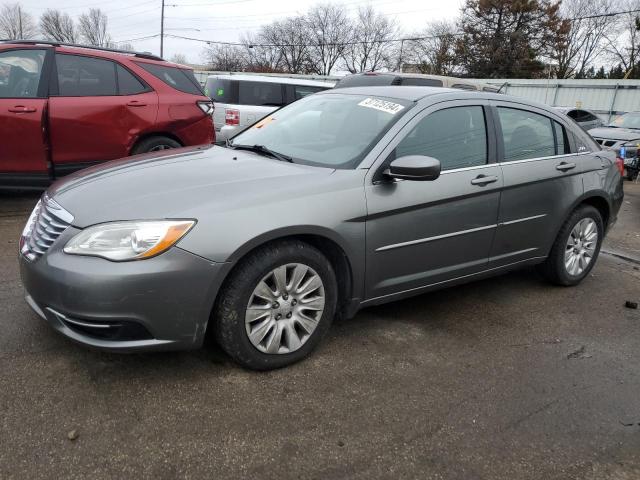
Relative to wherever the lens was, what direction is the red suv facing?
facing to the left of the viewer

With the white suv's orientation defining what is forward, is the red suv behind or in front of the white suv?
behind

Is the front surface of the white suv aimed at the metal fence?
yes

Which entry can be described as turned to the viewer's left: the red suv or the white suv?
the red suv

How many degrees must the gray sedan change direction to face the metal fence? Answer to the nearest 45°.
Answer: approximately 180°

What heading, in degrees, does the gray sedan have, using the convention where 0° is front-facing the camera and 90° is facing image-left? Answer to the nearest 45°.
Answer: approximately 45°

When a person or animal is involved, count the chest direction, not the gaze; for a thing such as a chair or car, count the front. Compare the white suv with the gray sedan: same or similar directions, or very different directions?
very different directions

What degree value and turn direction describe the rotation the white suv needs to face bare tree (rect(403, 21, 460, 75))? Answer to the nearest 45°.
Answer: approximately 45° to its left

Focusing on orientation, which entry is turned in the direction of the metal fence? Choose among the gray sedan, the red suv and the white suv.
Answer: the white suv

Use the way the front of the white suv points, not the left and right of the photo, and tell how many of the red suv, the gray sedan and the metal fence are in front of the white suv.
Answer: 1

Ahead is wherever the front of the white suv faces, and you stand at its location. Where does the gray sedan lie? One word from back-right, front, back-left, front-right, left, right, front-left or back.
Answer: back-right

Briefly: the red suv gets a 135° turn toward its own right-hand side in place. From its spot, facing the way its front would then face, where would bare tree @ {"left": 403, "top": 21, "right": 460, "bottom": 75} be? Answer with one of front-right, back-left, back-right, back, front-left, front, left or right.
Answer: front

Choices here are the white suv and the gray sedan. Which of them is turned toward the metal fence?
the white suv

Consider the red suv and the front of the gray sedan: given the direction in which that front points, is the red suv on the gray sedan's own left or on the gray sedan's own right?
on the gray sedan's own right

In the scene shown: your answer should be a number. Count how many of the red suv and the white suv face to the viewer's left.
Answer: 1
